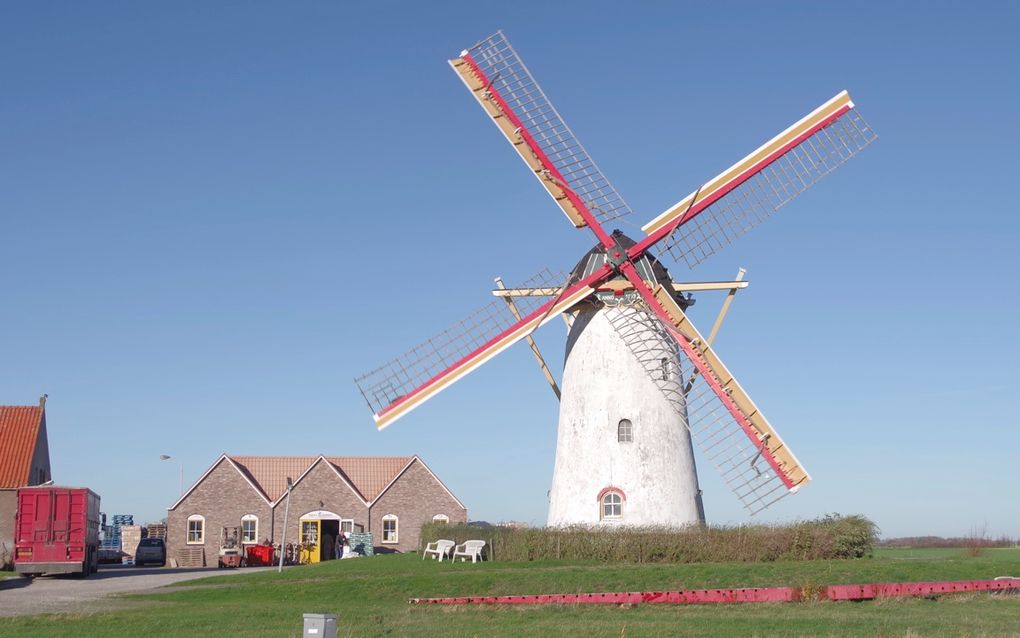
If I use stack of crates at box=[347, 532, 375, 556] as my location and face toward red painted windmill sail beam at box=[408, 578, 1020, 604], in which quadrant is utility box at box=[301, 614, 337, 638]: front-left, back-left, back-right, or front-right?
front-right

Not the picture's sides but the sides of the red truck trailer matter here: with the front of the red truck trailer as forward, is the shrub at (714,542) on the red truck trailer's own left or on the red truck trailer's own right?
on the red truck trailer's own right

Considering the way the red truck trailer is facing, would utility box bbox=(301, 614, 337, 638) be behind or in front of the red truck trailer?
behind

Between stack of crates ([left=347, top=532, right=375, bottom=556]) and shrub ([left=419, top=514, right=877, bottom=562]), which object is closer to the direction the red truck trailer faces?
the stack of crates

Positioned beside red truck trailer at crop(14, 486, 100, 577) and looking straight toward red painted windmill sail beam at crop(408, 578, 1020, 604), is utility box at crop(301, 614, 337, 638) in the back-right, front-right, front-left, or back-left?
front-right

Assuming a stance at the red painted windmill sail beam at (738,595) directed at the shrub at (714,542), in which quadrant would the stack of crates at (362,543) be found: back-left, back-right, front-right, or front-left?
front-left

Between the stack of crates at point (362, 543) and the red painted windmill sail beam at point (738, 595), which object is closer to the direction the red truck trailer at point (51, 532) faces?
the stack of crates

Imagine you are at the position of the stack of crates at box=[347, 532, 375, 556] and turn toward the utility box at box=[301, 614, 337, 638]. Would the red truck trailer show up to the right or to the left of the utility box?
right

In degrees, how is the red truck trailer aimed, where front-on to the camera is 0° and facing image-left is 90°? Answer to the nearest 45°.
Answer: approximately 180°

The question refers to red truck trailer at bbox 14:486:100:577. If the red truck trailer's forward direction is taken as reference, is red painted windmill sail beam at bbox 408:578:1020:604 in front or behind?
behind

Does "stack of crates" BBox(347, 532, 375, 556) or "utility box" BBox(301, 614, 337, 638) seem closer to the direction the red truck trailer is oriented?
the stack of crates

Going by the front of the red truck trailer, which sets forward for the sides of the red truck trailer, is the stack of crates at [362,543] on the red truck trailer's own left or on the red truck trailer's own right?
on the red truck trailer's own right

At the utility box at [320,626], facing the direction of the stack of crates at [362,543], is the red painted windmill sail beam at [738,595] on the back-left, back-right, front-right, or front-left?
front-right

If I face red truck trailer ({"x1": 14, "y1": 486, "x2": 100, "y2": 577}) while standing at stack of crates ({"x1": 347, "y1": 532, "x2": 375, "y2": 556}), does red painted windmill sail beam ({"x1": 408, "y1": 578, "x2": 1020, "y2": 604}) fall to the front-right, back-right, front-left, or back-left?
front-left
